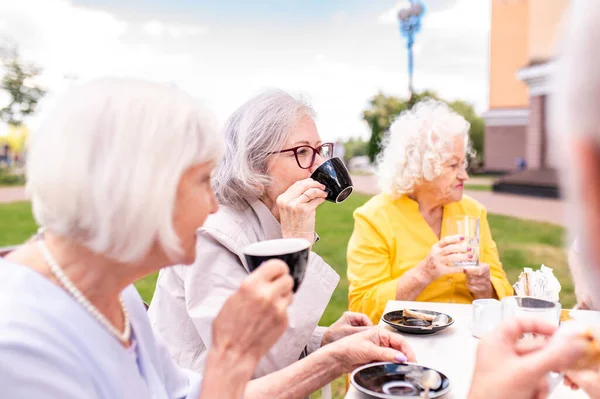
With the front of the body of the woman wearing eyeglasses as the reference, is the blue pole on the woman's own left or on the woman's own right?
on the woman's own left

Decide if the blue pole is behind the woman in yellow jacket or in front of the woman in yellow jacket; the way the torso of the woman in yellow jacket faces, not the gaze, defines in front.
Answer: behind

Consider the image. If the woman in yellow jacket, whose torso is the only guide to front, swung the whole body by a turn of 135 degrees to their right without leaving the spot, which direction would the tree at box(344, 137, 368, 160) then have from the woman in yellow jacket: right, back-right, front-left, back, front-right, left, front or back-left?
right

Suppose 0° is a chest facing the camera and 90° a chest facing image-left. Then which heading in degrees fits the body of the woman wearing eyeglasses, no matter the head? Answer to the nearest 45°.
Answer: approximately 270°

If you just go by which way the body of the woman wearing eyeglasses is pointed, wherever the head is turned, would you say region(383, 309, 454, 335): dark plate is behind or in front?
in front

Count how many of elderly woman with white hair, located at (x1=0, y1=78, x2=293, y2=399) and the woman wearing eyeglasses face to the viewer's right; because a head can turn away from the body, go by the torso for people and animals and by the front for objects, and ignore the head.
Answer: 2

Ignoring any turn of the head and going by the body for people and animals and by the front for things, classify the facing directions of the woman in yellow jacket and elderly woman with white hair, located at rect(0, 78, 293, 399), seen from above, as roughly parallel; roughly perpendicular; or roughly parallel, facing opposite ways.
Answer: roughly perpendicular

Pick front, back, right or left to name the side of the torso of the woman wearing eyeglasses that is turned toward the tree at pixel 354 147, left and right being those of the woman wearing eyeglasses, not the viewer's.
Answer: left

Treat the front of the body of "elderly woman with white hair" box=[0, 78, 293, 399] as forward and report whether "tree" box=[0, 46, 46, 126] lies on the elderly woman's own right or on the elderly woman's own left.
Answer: on the elderly woman's own left

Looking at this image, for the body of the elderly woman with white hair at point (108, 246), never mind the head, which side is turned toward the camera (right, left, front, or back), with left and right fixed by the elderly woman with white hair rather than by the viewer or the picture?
right

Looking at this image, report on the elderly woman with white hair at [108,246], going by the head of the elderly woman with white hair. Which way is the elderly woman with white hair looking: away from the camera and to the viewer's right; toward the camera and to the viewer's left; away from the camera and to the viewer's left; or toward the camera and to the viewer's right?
away from the camera and to the viewer's right

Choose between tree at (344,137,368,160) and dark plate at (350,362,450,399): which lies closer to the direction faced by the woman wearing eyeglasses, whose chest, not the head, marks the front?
the dark plate
